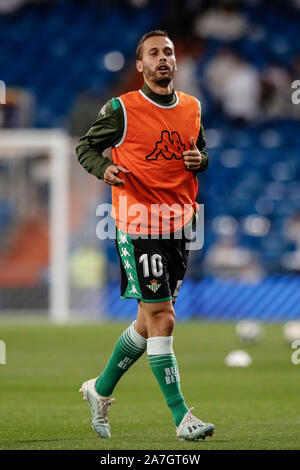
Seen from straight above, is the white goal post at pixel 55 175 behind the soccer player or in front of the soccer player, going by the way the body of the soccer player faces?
behind

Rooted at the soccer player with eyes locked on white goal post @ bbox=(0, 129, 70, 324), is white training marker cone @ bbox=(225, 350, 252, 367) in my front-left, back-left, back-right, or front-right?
front-right

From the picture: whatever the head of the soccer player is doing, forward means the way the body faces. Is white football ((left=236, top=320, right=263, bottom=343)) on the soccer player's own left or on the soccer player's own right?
on the soccer player's own left

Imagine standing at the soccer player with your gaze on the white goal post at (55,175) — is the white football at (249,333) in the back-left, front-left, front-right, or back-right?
front-right

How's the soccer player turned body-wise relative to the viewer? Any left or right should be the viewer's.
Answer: facing the viewer and to the right of the viewer

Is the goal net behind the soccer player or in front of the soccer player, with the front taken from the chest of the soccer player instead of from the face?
behind
